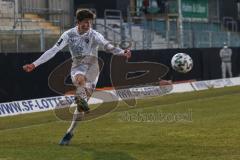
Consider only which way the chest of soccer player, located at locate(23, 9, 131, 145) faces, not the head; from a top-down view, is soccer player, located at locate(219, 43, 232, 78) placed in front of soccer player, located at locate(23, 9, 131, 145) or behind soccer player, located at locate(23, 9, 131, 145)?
behind

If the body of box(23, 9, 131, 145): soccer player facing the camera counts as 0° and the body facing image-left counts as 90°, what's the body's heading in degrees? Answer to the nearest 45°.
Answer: approximately 0°
